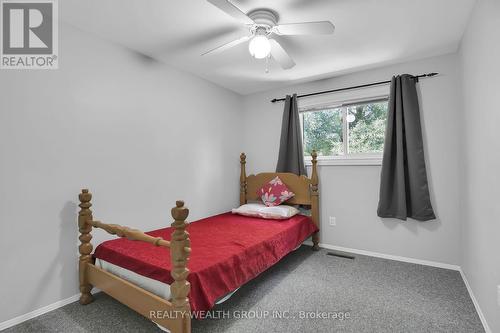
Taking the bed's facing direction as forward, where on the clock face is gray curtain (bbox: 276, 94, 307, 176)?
The gray curtain is roughly at 6 o'clock from the bed.

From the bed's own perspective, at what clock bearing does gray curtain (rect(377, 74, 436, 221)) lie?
The gray curtain is roughly at 7 o'clock from the bed.

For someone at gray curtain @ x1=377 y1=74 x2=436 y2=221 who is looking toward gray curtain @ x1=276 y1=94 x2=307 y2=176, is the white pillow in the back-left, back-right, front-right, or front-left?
front-left

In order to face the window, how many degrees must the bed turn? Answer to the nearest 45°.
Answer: approximately 180°

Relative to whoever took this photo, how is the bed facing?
facing the viewer and to the left of the viewer
